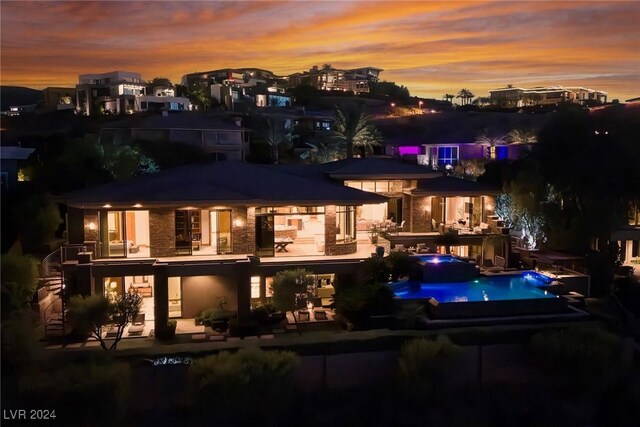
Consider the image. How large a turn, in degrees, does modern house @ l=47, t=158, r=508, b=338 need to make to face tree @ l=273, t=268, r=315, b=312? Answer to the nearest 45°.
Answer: approximately 45° to its left

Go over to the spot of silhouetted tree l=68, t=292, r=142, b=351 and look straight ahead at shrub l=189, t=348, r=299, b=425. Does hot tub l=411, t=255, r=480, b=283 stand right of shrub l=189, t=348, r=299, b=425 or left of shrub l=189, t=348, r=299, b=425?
left

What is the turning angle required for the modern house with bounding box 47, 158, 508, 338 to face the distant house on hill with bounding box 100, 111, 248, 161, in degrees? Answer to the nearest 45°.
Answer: approximately 180°

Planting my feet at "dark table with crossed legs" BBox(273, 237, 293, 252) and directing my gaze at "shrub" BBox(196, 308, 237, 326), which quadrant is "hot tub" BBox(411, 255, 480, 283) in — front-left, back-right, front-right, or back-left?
back-left

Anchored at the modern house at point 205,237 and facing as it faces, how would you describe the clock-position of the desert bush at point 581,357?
The desert bush is roughly at 10 o'clock from the modern house.

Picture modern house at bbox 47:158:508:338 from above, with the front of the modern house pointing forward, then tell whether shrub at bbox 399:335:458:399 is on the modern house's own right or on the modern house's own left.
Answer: on the modern house's own left

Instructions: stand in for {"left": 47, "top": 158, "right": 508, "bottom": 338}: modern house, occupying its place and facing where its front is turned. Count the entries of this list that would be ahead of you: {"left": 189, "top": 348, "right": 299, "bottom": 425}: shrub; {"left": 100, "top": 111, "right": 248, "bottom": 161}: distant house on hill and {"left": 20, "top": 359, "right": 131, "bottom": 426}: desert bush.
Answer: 2

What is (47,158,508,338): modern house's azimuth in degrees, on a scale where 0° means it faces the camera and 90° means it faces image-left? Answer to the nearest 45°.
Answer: approximately 0°
